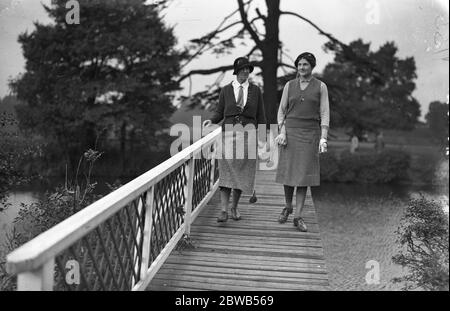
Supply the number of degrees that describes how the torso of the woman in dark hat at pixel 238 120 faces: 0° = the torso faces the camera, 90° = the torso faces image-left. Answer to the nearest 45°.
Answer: approximately 0°

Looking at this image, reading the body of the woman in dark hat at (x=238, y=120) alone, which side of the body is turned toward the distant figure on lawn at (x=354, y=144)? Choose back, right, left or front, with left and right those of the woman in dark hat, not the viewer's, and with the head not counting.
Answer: back

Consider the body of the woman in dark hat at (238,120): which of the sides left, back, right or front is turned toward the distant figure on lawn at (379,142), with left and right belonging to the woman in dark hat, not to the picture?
back

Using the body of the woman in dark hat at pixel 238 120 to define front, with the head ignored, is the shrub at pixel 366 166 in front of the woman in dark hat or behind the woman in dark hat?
behind
